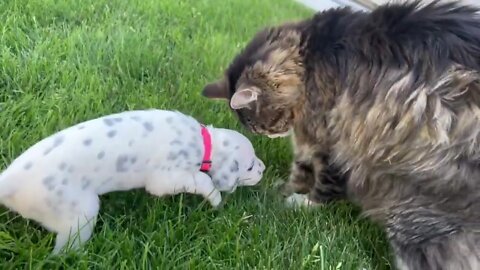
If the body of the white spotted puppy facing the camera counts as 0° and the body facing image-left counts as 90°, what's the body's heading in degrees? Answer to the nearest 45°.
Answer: approximately 270°

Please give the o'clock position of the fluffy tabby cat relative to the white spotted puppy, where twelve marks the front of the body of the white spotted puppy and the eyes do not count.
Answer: The fluffy tabby cat is roughly at 12 o'clock from the white spotted puppy.
